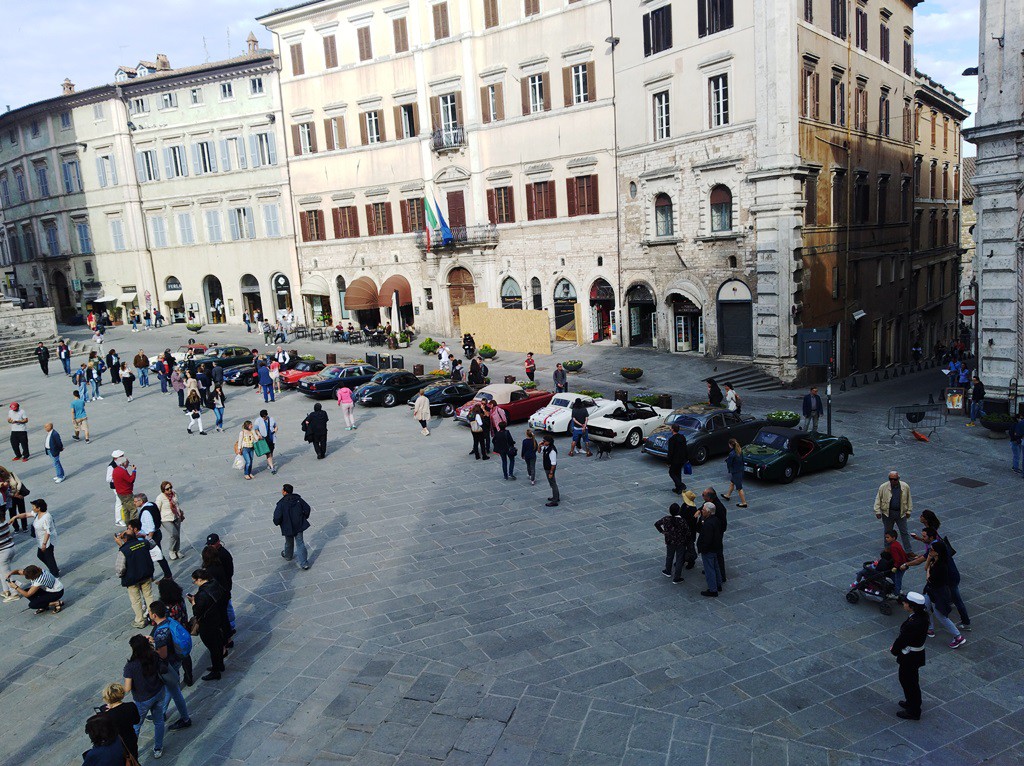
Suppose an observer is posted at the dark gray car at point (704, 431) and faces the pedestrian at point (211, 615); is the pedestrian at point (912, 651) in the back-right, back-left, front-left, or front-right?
front-left

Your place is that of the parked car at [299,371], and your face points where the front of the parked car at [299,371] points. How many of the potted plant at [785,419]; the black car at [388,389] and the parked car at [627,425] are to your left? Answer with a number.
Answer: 3

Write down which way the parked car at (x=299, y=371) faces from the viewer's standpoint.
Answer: facing the viewer and to the left of the viewer

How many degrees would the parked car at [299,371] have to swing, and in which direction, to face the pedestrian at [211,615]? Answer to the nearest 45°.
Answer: approximately 45° to its left

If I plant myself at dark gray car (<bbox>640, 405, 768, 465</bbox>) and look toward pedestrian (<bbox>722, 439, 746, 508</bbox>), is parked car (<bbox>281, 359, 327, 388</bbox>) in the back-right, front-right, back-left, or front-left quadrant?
back-right

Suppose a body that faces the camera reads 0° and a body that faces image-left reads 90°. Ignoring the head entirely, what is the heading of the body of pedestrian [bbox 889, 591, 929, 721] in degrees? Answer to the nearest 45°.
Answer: approximately 90°

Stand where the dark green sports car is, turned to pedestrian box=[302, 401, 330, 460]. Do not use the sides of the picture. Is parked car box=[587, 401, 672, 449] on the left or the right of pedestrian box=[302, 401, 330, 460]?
right

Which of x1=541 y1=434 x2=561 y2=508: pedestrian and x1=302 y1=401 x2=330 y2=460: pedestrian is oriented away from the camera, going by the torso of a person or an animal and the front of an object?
x1=302 y1=401 x2=330 y2=460: pedestrian

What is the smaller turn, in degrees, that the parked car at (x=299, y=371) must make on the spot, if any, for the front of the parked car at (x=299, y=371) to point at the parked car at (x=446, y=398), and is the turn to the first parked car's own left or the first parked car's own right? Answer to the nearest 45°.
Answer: approximately 90° to the first parked car's own left
